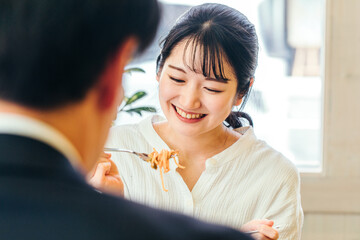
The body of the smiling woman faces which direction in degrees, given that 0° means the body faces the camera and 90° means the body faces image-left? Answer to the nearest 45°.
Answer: approximately 45°

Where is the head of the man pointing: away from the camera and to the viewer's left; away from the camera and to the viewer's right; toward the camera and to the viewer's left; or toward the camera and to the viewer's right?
away from the camera and to the viewer's right
